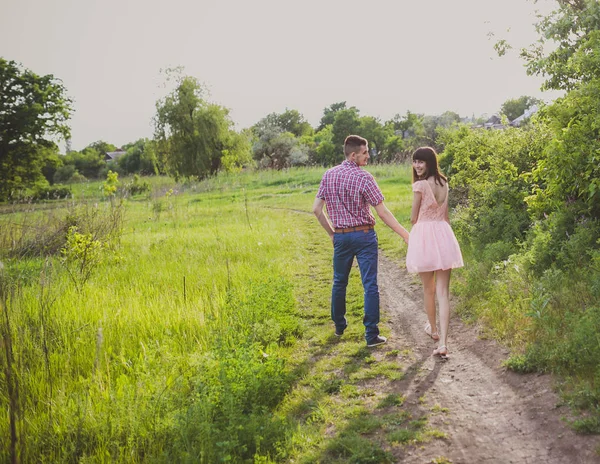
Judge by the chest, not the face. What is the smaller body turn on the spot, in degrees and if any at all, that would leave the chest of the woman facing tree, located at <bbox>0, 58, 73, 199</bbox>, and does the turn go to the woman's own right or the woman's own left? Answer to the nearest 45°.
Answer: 0° — they already face it

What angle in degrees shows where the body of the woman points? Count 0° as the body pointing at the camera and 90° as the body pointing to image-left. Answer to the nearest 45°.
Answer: approximately 135°

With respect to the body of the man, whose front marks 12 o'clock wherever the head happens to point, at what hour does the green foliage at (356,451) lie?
The green foliage is roughly at 6 o'clock from the man.

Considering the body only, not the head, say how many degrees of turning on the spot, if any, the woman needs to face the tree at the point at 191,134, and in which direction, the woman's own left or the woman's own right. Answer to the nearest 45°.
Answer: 0° — they already face it

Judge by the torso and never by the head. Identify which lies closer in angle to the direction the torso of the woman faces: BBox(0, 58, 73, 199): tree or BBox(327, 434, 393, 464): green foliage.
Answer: the tree

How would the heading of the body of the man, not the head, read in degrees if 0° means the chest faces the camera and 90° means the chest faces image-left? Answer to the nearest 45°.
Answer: approximately 180°

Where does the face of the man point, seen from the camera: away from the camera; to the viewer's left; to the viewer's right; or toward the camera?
to the viewer's right

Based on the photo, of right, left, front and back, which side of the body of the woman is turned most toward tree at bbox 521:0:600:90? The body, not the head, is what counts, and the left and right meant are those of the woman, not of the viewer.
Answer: right
